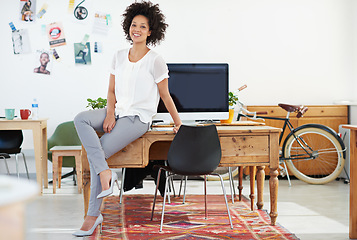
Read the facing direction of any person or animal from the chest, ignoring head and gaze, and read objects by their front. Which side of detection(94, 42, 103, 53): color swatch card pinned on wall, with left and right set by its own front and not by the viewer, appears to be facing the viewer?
front

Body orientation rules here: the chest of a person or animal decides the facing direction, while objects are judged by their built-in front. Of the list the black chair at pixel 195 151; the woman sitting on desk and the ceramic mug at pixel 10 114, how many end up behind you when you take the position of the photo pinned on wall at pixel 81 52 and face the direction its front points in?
0

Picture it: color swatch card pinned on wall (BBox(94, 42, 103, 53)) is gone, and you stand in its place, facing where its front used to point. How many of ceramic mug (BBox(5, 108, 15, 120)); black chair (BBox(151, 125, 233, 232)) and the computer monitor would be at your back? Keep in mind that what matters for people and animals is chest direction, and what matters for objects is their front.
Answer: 0

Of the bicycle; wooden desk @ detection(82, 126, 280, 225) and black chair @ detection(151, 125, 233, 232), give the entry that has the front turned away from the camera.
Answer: the black chair

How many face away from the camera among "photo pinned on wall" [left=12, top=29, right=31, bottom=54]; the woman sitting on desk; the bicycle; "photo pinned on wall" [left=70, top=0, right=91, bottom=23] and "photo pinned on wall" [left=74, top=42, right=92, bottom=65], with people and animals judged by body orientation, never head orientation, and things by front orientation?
0

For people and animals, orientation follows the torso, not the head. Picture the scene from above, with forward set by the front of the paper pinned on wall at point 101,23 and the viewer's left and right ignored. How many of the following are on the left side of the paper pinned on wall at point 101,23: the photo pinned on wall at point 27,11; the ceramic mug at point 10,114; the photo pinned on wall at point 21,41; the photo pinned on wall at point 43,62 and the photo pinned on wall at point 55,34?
0

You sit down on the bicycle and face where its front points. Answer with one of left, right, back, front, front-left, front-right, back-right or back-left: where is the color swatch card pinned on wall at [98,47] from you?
front

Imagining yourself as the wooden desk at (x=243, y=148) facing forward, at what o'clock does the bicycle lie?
The bicycle is roughly at 7 o'clock from the wooden desk.

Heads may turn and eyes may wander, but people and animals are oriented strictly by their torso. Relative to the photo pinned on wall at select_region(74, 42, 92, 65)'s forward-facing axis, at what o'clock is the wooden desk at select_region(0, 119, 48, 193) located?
The wooden desk is roughly at 1 o'clock from the photo pinned on wall.

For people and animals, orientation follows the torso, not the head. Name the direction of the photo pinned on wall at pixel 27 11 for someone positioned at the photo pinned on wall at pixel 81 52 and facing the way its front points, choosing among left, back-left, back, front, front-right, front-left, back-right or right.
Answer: right

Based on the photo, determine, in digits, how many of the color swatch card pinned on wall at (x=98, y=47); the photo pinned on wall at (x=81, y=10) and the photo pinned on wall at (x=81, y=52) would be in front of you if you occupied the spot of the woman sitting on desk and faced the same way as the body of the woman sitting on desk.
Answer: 0

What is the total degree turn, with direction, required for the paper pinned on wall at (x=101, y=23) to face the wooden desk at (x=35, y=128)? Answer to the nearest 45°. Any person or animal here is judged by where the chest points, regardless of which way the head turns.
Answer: approximately 45° to its right

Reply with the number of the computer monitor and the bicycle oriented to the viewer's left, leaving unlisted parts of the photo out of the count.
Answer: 1

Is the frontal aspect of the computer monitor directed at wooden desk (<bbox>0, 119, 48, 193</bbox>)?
no

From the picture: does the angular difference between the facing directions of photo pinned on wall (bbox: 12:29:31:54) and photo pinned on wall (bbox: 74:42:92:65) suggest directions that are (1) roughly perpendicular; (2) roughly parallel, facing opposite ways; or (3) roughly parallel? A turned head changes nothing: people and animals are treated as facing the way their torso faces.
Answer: roughly parallel

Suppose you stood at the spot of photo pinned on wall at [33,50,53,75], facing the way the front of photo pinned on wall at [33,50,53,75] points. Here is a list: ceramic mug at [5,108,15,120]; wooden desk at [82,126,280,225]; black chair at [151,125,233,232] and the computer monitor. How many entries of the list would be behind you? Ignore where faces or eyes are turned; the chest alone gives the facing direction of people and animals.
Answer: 0

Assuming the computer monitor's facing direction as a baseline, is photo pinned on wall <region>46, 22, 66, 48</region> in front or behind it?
behind

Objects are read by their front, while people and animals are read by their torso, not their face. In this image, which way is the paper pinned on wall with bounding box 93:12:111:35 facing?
toward the camera

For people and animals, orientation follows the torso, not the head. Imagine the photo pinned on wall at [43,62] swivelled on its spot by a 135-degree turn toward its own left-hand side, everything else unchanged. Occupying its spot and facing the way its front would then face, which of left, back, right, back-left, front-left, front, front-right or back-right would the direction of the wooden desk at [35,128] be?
back-right
